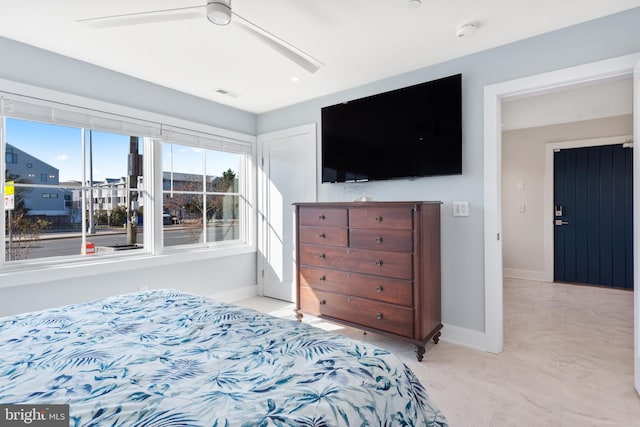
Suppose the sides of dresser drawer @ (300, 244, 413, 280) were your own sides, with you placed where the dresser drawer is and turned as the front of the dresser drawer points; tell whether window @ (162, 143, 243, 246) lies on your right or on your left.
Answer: on your right

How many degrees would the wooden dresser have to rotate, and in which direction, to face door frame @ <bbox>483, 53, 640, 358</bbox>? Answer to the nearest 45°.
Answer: approximately 135° to its left

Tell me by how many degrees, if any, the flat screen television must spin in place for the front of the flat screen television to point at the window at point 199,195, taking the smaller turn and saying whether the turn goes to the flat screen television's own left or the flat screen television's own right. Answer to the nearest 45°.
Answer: approximately 45° to the flat screen television's own right

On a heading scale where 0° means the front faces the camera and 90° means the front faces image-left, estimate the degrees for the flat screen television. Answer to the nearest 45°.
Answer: approximately 45°

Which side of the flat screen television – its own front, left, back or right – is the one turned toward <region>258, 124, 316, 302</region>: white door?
right

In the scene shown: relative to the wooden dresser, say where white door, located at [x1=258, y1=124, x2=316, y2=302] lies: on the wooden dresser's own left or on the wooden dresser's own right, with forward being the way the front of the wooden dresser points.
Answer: on the wooden dresser's own right

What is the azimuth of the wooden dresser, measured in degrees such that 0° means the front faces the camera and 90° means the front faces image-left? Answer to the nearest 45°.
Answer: approximately 45°

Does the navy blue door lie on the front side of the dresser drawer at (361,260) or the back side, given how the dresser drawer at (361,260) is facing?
on the back side
